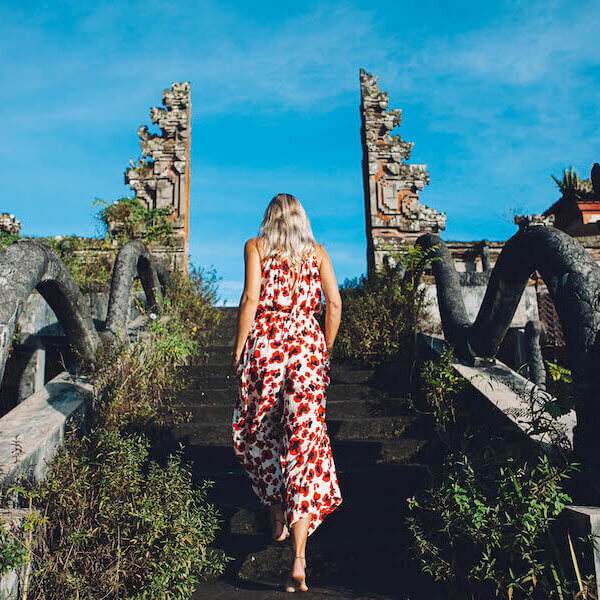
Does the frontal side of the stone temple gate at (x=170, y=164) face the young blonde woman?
yes

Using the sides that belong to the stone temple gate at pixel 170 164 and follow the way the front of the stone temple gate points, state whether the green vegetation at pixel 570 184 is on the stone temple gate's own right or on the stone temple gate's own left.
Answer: on the stone temple gate's own left

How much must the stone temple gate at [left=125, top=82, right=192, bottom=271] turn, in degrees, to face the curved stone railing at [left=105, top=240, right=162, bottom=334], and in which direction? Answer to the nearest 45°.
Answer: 0° — it already faces it

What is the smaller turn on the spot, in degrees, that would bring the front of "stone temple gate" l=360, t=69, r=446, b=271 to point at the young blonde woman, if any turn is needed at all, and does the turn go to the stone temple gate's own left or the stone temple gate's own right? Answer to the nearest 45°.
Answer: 0° — it already faces them

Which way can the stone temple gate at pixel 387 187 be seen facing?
toward the camera

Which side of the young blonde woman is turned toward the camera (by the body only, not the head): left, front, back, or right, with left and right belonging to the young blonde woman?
back

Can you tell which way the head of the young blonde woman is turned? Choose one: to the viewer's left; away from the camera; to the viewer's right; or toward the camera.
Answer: away from the camera

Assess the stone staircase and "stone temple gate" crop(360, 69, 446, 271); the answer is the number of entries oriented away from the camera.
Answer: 0

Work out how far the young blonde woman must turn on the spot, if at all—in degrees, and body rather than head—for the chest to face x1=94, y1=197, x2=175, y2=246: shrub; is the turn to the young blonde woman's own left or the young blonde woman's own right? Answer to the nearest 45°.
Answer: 0° — they already face it

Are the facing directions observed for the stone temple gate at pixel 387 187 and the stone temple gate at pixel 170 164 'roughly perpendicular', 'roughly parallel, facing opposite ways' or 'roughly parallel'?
roughly parallel

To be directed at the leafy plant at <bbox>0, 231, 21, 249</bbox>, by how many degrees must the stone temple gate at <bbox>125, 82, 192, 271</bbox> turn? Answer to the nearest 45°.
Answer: approximately 45° to its right
